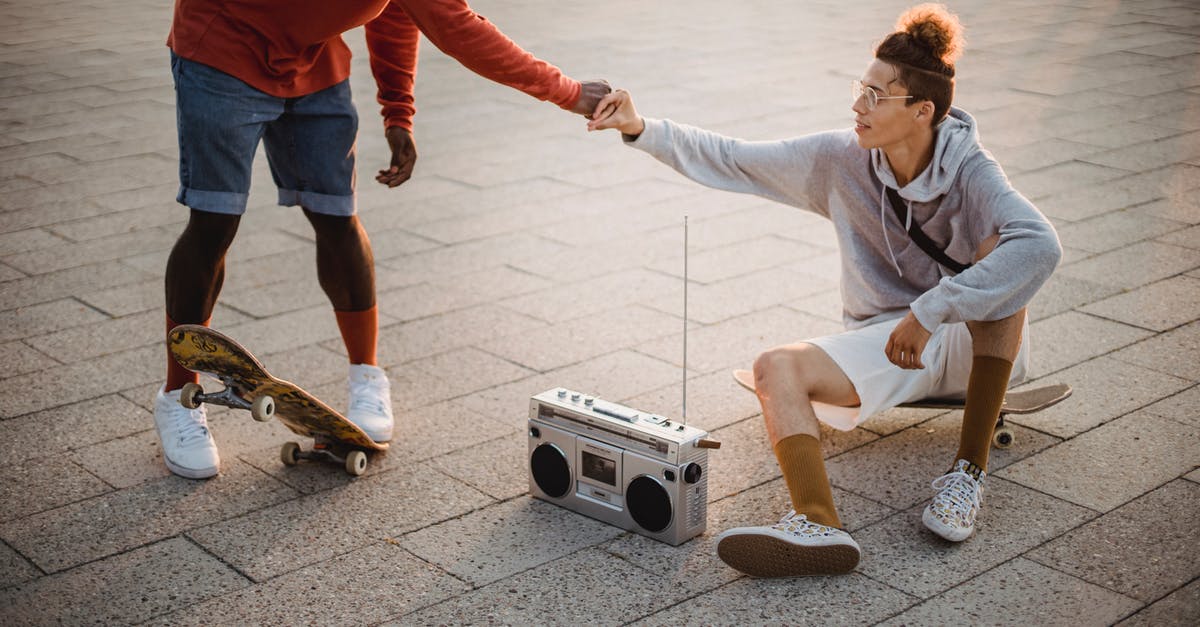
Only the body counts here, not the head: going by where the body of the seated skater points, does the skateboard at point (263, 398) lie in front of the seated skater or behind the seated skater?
in front

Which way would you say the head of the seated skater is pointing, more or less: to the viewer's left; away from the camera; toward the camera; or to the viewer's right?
to the viewer's left

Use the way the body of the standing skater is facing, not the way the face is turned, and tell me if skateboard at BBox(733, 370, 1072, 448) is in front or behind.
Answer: in front

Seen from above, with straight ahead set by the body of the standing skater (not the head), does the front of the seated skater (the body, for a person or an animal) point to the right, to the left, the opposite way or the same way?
to the right

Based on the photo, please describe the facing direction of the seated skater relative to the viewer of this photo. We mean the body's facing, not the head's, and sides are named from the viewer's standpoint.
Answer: facing the viewer and to the left of the viewer

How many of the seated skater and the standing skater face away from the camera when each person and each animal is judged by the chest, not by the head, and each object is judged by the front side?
0

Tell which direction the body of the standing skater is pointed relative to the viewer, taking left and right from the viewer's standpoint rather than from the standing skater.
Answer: facing the viewer and to the right of the viewer

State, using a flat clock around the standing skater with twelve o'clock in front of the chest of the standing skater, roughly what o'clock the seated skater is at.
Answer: The seated skater is roughly at 11 o'clock from the standing skater.
